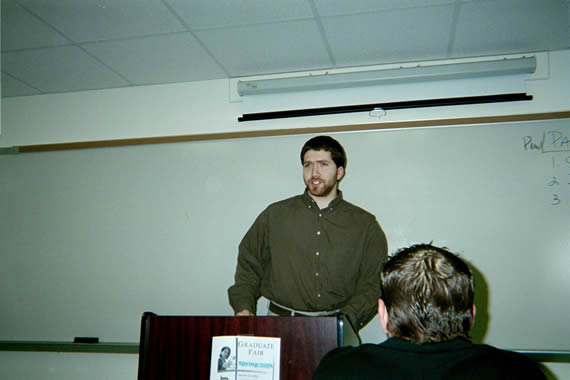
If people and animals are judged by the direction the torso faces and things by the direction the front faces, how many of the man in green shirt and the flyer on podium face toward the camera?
2

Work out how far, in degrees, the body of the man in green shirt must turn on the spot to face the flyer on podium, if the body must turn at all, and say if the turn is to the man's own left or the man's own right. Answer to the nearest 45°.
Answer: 0° — they already face it

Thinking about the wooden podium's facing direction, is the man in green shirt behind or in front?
behind

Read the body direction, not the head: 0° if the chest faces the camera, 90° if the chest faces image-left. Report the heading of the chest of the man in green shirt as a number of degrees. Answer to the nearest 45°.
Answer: approximately 0°

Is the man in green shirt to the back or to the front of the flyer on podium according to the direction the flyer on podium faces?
to the back
